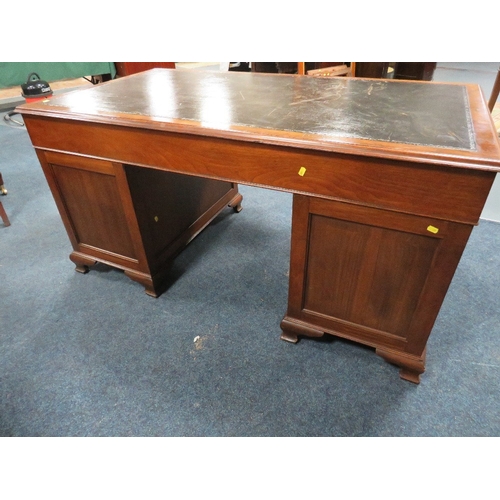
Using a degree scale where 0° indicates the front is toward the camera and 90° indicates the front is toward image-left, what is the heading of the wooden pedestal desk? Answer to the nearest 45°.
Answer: approximately 225°
